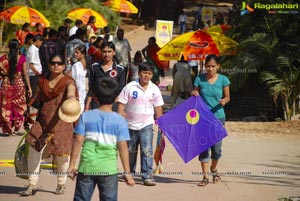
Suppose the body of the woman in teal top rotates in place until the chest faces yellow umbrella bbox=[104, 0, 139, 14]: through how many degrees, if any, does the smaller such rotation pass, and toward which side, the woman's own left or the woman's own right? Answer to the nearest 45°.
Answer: approximately 180°

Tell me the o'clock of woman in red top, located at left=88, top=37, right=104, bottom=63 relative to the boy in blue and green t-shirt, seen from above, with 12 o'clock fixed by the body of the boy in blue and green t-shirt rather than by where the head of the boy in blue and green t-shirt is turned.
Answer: The woman in red top is roughly at 12 o'clock from the boy in blue and green t-shirt.

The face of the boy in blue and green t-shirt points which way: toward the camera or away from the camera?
away from the camera

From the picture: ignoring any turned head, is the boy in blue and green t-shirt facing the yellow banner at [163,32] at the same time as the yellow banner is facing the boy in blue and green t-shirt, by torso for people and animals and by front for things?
yes

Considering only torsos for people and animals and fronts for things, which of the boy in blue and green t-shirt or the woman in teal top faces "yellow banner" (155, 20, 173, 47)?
the boy in blue and green t-shirt

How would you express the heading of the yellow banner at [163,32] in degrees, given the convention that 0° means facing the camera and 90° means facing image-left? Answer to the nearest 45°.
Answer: approximately 0°

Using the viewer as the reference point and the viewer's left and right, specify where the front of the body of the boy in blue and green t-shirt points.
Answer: facing away from the viewer
